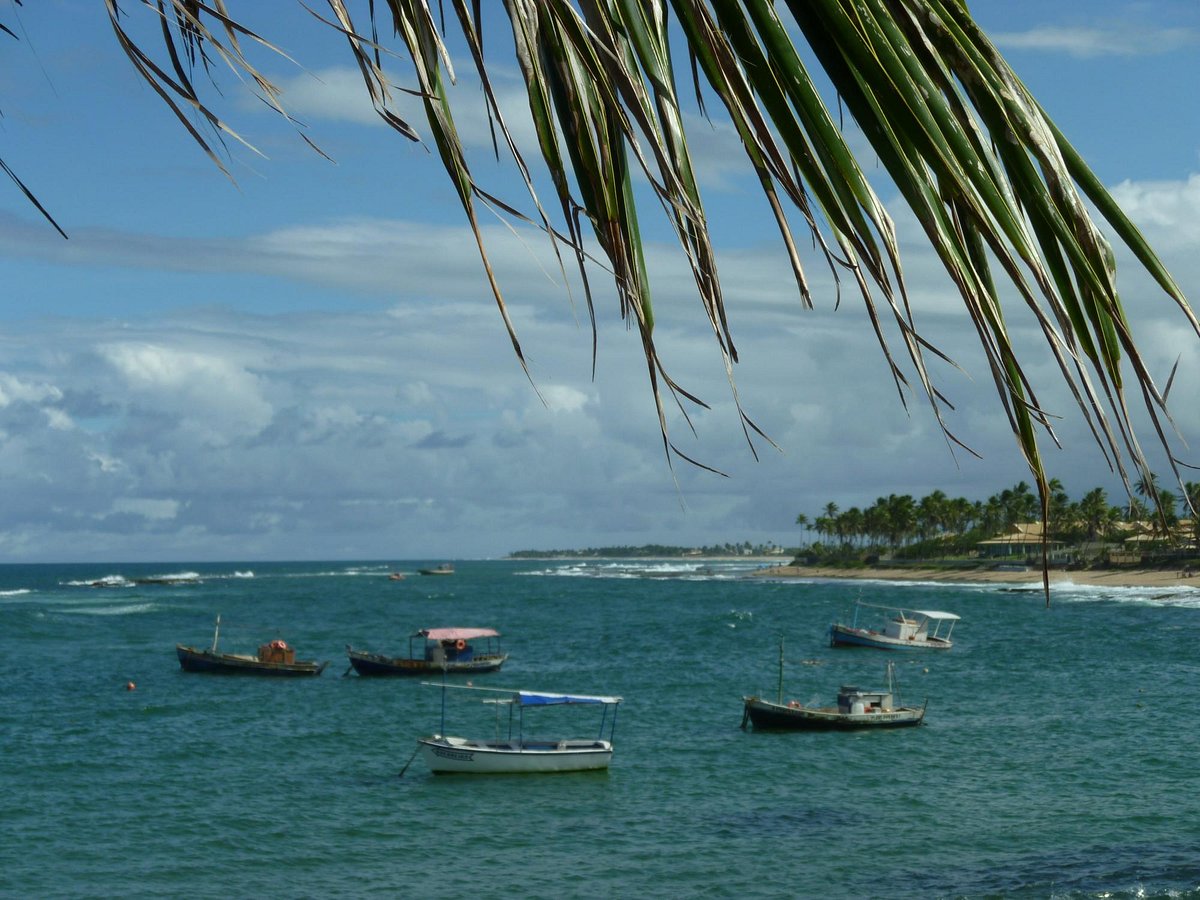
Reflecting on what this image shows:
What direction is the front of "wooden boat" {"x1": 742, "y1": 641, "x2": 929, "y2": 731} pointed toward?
to the viewer's left

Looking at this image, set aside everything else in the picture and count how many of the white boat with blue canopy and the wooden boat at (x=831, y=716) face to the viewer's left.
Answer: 2

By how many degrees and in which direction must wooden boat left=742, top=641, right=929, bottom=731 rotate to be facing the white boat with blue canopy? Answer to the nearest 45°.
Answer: approximately 45° to its left

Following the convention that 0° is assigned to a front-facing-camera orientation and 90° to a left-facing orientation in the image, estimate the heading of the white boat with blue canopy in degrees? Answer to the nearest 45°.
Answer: approximately 90°

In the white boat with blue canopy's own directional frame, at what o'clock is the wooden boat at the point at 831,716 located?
The wooden boat is roughly at 5 o'clock from the white boat with blue canopy.
